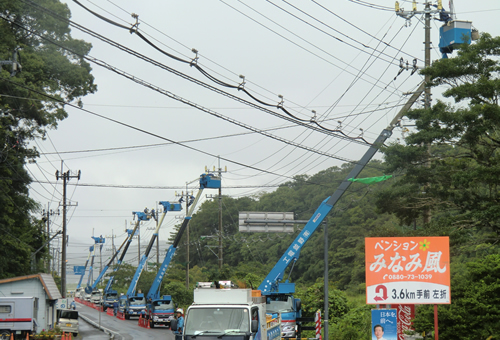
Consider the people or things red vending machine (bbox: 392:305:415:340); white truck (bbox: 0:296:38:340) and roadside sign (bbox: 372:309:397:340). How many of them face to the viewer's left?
1

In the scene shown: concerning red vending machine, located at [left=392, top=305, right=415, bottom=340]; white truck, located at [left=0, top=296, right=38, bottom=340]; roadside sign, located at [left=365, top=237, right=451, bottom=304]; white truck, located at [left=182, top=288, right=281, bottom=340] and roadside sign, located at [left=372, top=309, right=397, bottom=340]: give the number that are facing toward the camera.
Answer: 4

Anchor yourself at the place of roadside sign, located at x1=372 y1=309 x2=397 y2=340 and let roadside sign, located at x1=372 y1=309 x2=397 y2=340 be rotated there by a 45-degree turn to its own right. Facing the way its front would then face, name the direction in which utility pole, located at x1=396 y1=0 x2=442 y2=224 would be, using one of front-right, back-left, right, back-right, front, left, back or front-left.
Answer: back-right

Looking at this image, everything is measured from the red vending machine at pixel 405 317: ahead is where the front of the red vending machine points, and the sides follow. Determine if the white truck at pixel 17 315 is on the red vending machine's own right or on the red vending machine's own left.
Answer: on the red vending machine's own right

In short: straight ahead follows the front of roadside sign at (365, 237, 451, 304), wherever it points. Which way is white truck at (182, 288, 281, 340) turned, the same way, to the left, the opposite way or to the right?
the same way

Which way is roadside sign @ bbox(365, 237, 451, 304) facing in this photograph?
toward the camera

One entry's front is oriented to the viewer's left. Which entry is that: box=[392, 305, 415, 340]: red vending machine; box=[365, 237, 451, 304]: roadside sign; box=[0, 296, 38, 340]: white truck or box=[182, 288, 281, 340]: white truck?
box=[0, 296, 38, 340]: white truck

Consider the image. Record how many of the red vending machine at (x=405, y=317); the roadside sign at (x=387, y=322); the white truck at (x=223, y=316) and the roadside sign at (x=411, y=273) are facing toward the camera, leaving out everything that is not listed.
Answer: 4

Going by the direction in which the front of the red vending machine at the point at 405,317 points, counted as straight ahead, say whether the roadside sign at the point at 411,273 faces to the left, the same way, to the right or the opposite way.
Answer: the same way
